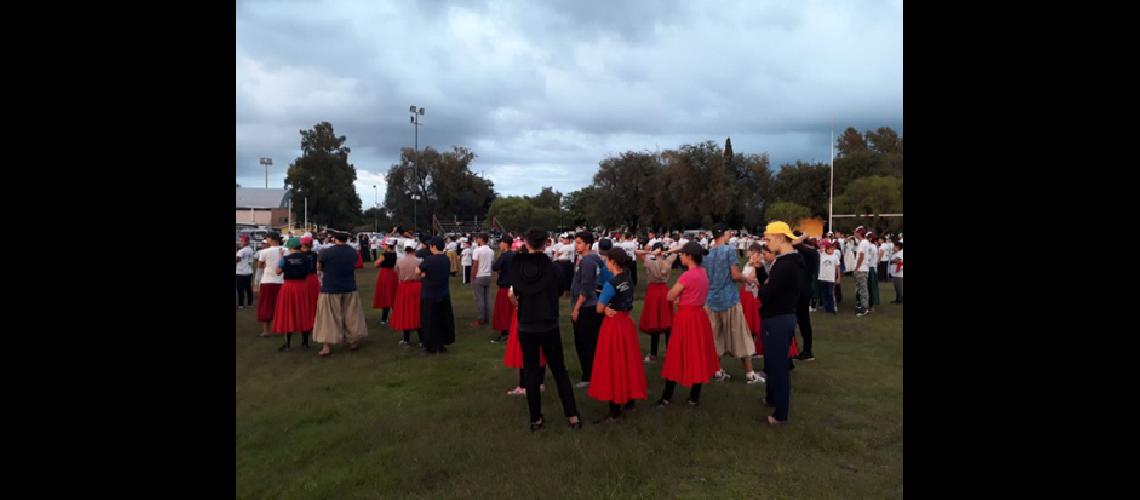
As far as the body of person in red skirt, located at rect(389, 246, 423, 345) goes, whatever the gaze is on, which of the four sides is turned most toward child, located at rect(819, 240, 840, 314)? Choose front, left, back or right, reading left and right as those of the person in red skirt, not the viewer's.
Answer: right

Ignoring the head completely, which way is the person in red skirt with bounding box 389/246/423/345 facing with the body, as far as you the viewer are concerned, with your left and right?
facing away from the viewer

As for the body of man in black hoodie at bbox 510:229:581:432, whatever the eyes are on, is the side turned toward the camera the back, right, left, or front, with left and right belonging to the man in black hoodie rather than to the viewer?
back

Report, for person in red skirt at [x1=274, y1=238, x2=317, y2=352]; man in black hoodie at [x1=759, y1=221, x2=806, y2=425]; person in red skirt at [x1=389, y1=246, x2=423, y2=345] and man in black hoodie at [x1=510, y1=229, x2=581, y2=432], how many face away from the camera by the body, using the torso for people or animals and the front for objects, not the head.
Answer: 3

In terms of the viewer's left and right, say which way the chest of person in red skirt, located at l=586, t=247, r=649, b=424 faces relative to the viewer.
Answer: facing away from the viewer and to the left of the viewer

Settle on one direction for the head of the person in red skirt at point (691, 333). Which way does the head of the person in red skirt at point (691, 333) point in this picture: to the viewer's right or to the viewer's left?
to the viewer's left

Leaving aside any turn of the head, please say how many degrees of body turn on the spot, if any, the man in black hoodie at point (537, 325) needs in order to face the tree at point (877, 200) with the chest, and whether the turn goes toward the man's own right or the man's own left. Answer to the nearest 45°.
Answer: approximately 45° to the man's own right

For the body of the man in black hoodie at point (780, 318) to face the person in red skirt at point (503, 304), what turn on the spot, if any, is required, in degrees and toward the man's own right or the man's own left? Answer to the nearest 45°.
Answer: approximately 45° to the man's own right

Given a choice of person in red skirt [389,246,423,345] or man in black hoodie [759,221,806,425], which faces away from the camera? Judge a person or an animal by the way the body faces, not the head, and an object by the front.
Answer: the person in red skirt

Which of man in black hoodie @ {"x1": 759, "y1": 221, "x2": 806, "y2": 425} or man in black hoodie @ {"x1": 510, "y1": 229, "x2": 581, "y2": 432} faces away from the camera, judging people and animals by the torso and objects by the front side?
man in black hoodie @ {"x1": 510, "y1": 229, "x2": 581, "y2": 432}

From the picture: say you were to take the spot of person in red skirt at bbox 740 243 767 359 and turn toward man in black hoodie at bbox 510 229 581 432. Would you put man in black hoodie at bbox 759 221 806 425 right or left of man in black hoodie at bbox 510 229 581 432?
left

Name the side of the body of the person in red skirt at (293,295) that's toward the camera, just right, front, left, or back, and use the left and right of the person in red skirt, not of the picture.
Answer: back
